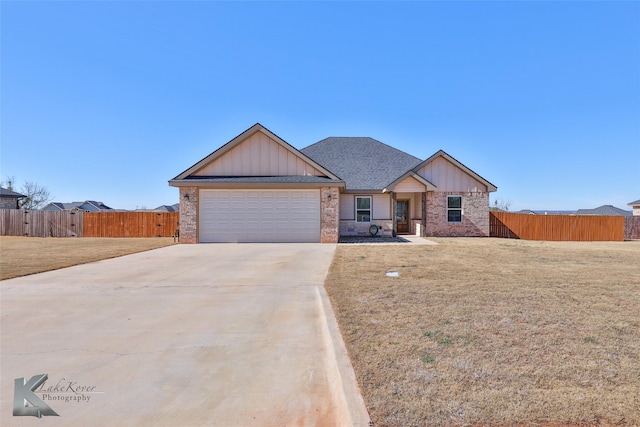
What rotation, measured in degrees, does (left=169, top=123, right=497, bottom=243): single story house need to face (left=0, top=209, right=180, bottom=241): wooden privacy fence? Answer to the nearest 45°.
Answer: approximately 135° to its right

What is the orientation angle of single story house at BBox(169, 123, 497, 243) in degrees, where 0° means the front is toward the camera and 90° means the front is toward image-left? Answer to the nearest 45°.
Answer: approximately 0°

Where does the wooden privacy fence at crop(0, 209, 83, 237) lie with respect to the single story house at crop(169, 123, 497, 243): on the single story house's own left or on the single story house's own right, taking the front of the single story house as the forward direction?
on the single story house's own right

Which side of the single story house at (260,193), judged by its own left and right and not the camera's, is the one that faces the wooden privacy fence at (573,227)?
left
